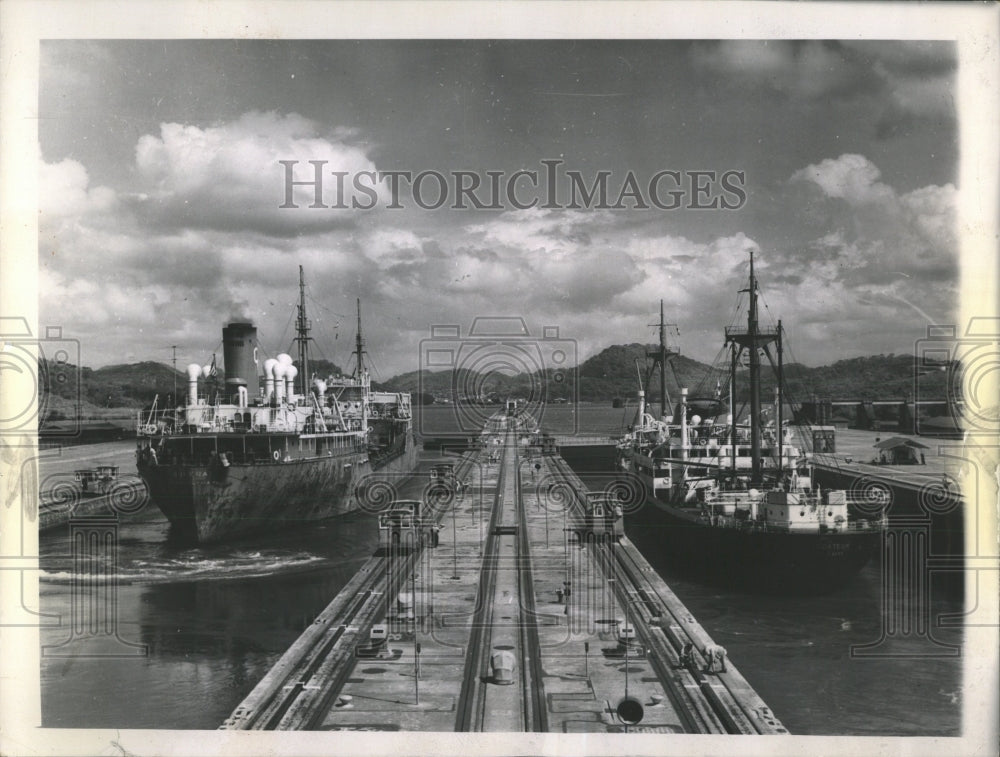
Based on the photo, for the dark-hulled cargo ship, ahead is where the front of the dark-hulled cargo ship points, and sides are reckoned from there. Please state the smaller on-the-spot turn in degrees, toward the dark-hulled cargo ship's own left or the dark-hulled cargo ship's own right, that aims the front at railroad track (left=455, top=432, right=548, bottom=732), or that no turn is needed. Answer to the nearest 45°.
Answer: approximately 90° to the dark-hulled cargo ship's own left

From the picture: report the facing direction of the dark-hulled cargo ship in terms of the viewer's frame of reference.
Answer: facing away from the viewer and to the left of the viewer

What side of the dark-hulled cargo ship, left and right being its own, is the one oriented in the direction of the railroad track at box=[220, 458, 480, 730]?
left
